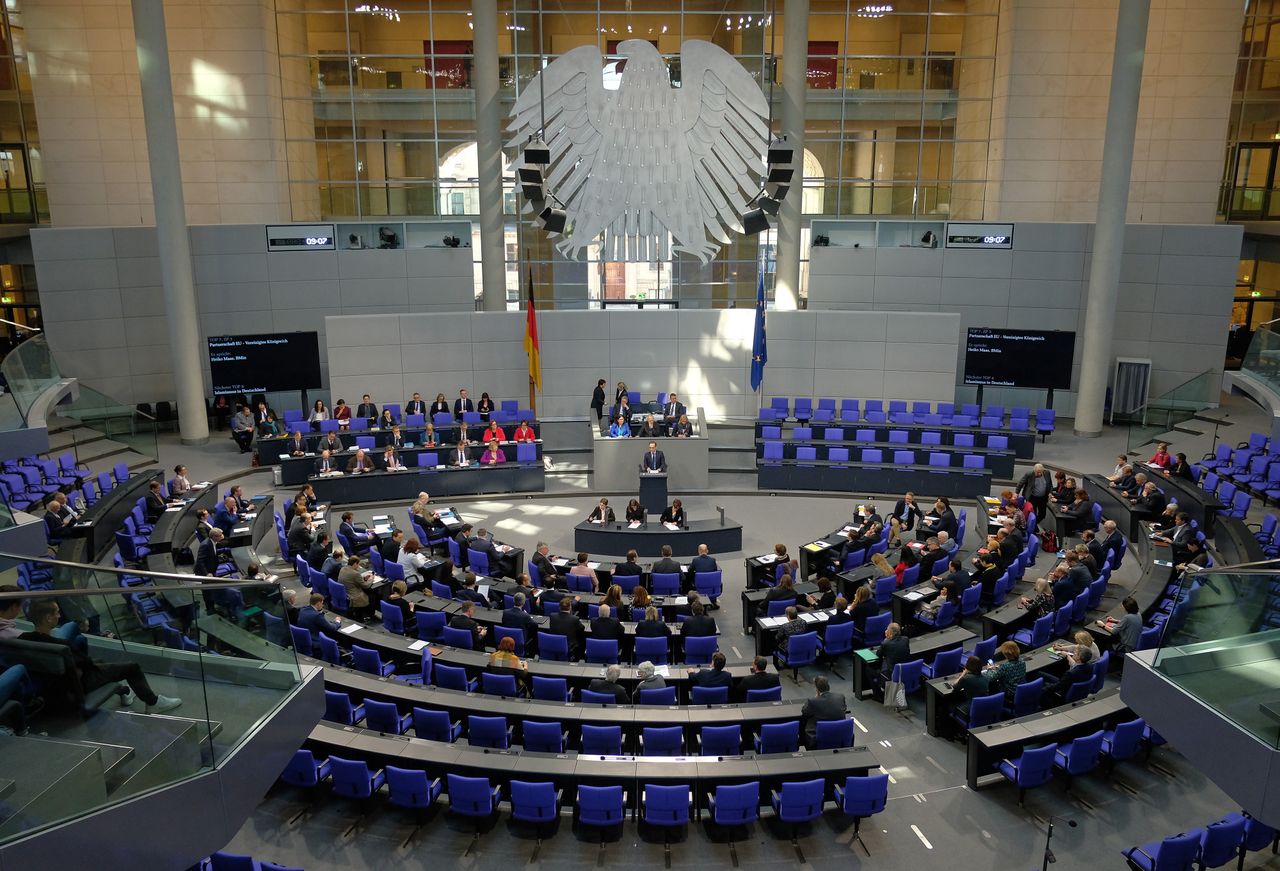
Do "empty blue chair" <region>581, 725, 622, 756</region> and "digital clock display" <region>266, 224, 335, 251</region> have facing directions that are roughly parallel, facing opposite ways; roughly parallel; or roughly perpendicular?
roughly parallel, facing opposite ways

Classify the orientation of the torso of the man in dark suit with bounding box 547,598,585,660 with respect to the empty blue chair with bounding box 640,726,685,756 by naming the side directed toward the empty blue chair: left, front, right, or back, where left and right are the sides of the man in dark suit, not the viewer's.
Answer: back

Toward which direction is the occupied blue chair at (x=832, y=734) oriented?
away from the camera

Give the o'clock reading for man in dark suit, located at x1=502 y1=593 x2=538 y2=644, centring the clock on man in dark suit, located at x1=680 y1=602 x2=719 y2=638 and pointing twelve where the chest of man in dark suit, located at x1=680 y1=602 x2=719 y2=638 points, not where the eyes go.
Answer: man in dark suit, located at x1=502 y1=593 x2=538 y2=644 is roughly at 9 o'clock from man in dark suit, located at x1=680 y1=602 x2=719 y2=638.

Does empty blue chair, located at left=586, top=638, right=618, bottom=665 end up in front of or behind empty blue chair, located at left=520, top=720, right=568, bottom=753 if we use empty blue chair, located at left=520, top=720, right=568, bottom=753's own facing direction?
in front

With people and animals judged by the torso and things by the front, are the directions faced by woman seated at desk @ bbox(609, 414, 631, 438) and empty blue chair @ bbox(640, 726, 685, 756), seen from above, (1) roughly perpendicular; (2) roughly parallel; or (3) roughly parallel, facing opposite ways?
roughly parallel, facing opposite ways

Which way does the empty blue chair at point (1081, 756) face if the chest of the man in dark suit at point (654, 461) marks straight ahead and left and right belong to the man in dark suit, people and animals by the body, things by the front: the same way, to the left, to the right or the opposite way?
the opposite way

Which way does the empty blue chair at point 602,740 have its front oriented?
away from the camera

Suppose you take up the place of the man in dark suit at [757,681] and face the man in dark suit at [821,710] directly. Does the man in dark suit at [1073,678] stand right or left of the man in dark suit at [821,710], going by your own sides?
left

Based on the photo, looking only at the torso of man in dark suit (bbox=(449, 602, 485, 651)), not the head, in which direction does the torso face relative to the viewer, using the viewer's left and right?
facing away from the viewer and to the right of the viewer

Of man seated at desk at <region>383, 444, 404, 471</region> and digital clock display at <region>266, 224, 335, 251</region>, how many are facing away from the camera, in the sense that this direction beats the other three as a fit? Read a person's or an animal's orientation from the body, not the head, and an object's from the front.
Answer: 0

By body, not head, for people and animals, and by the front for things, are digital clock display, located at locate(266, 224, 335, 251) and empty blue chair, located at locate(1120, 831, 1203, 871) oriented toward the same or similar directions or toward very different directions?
very different directions

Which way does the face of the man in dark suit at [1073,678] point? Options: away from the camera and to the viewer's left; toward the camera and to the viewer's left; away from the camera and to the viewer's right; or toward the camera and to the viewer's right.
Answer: away from the camera and to the viewer's left

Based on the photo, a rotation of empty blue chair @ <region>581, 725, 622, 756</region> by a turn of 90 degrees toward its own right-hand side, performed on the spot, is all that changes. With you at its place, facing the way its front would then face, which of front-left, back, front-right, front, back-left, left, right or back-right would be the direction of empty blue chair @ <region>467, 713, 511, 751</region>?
back

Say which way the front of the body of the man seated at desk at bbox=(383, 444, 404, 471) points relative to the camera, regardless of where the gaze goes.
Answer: toward the camera
